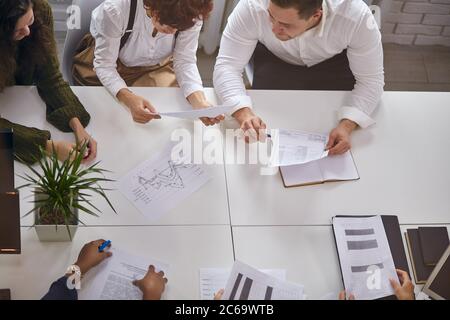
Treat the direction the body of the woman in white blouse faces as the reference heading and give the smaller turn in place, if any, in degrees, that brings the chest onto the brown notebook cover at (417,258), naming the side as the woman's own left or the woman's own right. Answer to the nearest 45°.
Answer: approximately 45° to the woman's own left

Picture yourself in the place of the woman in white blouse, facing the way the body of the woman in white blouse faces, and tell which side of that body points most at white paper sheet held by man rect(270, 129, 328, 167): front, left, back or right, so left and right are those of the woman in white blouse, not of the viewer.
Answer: left

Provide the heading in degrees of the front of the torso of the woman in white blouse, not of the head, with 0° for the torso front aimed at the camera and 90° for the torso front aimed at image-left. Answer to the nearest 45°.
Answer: approximately 0°

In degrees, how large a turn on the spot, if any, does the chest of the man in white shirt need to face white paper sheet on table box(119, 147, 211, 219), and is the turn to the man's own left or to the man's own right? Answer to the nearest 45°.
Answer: approximately 45° to the man's own right

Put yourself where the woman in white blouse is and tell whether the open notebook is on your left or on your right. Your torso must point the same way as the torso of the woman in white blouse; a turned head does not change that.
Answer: on your left

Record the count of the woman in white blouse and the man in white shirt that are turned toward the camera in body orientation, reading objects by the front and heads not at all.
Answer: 2

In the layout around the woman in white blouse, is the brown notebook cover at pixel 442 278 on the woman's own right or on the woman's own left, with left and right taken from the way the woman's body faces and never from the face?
on the woman's own left
